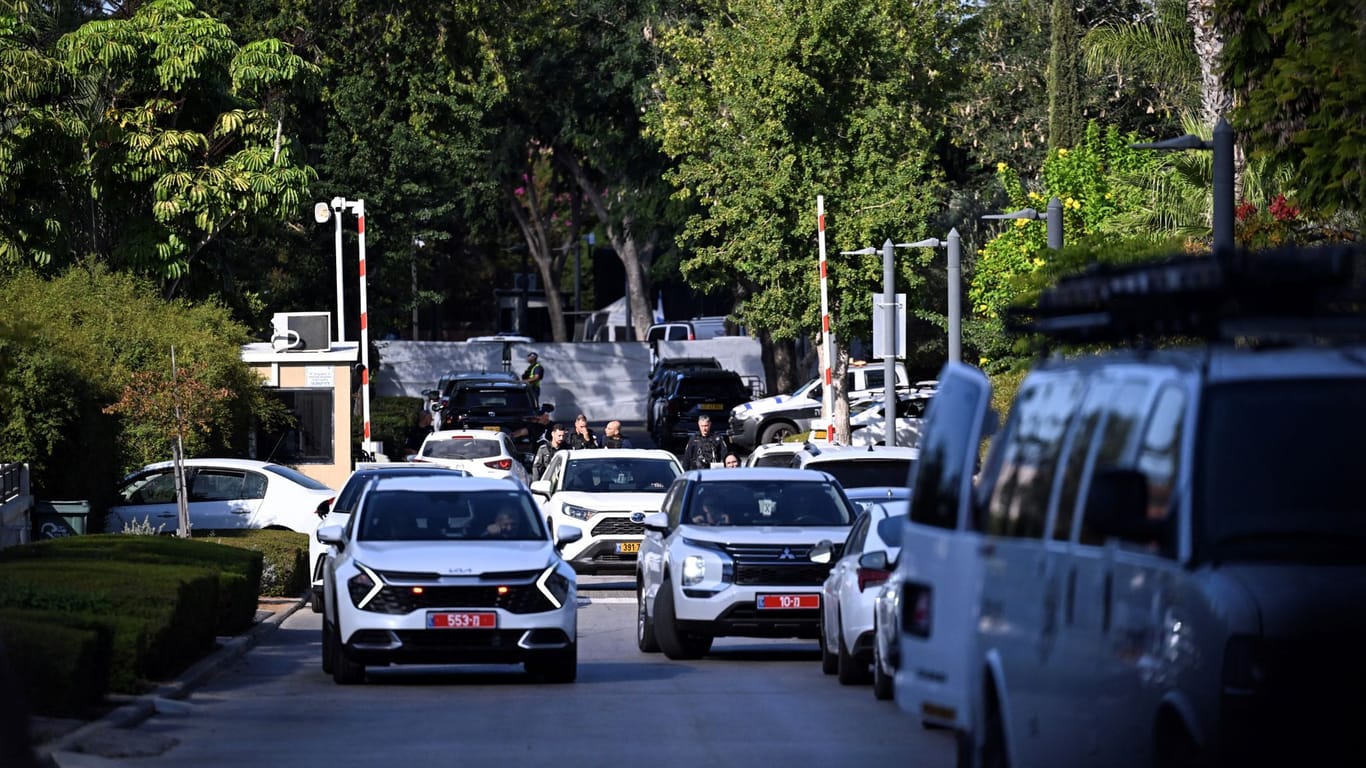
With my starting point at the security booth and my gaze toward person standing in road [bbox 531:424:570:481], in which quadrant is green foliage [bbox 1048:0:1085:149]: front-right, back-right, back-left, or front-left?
front-left

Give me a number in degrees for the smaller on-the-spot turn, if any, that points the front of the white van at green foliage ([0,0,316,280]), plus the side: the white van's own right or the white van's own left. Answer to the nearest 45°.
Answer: approximately 180°

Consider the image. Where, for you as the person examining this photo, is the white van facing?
facing the viewer and to the right of the viewer

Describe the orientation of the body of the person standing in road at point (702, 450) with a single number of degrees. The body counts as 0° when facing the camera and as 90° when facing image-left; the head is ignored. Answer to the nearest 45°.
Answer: approximately 0°

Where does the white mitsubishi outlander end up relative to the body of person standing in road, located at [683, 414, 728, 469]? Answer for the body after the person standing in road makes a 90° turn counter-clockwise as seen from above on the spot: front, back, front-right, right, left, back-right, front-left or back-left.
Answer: right
